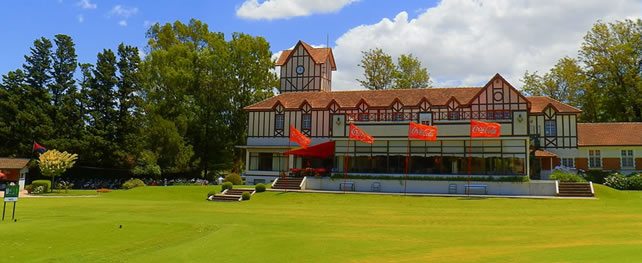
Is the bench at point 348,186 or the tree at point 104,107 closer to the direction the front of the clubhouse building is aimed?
the bench

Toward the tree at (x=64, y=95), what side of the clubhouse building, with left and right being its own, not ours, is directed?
right

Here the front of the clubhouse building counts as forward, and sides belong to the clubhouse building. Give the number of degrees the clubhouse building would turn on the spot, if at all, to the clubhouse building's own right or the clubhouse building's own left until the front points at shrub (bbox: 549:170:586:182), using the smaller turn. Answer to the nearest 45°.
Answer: approximately 45° to the clubhouse building's own left

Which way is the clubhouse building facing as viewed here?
toward the camera

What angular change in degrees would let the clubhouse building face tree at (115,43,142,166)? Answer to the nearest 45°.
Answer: approximately 90° to its right

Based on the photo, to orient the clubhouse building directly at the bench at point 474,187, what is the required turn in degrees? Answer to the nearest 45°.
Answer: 0° — it already faces it

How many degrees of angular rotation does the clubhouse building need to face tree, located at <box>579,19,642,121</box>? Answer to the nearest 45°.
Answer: approximately 135° to its left

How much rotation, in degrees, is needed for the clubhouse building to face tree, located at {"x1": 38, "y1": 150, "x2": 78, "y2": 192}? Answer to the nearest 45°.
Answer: approximately 90° to its right

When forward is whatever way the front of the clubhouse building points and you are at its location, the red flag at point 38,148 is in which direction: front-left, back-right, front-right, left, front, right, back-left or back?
right

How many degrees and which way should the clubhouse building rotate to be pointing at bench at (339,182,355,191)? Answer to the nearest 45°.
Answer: approximately 45° to its right

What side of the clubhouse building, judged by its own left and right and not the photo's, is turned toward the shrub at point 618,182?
left

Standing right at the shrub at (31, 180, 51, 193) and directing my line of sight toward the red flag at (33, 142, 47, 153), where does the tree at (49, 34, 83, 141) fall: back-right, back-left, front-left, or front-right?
front-right
